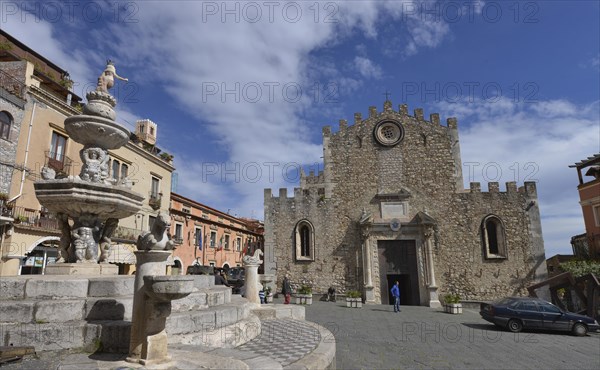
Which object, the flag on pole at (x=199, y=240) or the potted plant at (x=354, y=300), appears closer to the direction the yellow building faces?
the potted plant

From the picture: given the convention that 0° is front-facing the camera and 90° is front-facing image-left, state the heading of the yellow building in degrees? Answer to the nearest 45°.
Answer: approximately 315°

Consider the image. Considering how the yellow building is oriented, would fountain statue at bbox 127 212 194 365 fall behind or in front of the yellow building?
in front

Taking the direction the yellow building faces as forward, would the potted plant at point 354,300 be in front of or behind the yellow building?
in front

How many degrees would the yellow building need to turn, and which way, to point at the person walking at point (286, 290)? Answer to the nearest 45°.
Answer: approximately 45° to its left

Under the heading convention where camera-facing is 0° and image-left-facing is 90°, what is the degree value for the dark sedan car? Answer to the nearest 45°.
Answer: approximately 270°

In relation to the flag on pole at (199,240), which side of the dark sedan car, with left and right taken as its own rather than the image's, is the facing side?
back
